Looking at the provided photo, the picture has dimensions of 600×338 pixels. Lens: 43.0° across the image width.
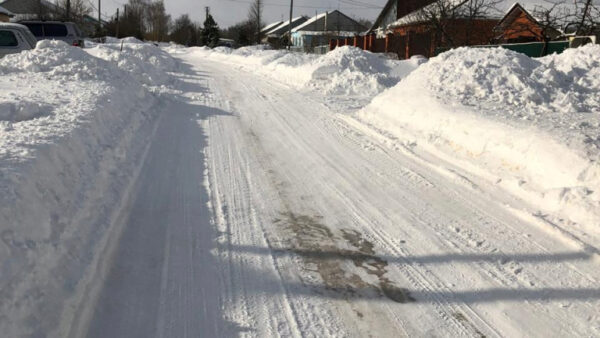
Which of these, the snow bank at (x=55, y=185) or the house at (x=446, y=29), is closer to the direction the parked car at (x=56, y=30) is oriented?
the snow bank
